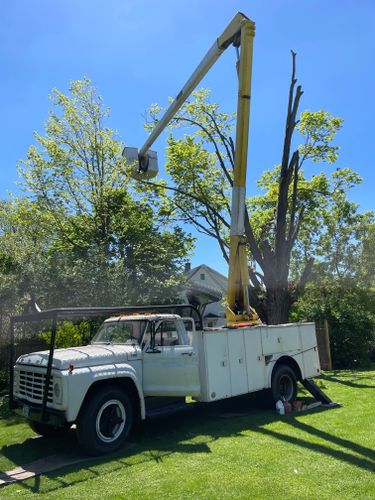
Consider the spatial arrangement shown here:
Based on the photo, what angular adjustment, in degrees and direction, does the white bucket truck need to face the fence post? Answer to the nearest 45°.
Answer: approximately 180°

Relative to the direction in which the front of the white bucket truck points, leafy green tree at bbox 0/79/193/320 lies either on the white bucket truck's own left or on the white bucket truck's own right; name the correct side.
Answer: on the white bucket truck's own right

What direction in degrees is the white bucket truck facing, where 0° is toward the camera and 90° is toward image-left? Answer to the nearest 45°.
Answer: approximately 45°

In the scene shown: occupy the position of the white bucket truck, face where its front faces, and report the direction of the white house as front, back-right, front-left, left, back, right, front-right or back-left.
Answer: back-right
